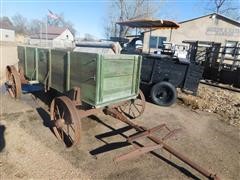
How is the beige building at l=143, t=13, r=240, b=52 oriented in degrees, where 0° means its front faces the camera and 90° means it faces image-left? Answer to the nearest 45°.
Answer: approximately 0°

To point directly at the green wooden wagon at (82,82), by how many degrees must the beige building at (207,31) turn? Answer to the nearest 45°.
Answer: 0° — it already faces it
